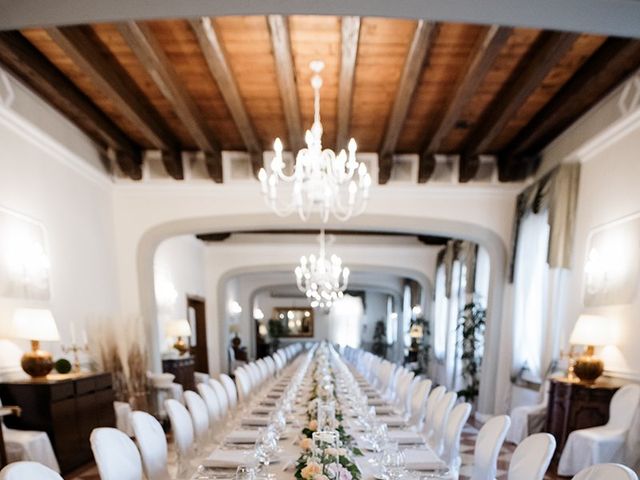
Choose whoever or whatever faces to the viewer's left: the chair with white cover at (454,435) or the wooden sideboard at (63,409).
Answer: the chair with white cover

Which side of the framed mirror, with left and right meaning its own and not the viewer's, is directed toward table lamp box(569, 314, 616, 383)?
front

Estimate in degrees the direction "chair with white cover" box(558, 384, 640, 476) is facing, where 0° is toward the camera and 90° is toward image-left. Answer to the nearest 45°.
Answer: approximately 45°

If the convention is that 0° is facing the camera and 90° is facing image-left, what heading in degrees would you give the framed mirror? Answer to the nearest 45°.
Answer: approximately 0°

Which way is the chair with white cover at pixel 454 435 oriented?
to the viewer's left
